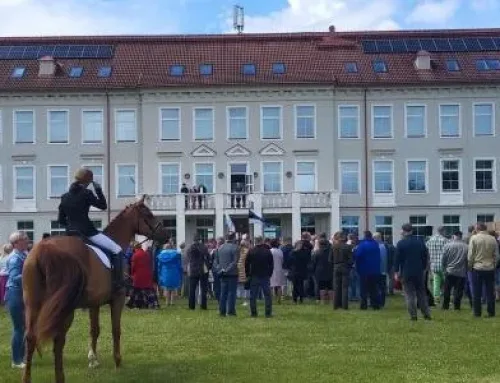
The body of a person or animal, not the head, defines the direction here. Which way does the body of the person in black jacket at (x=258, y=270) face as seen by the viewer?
away from the camera

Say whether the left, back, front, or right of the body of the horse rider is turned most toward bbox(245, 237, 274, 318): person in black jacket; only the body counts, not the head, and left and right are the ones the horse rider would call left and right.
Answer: front

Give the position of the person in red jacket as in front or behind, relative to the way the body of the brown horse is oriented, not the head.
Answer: in front

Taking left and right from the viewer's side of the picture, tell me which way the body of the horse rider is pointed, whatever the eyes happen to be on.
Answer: facing away from the viewer and to the right of the viewer

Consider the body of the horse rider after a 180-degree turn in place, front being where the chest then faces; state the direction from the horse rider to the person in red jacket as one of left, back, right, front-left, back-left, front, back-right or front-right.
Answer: back-right

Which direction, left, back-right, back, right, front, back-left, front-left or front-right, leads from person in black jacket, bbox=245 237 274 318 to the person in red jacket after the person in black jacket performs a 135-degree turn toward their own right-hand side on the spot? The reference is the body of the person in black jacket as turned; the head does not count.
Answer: back

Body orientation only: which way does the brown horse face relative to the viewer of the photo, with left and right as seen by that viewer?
facing away from the viewer and to the right of the viewer

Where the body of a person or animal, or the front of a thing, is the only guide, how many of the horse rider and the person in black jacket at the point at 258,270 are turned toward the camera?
0
